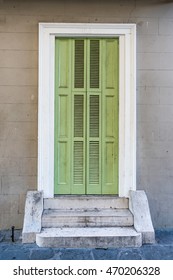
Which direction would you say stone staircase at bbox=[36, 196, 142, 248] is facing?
toward the camera
